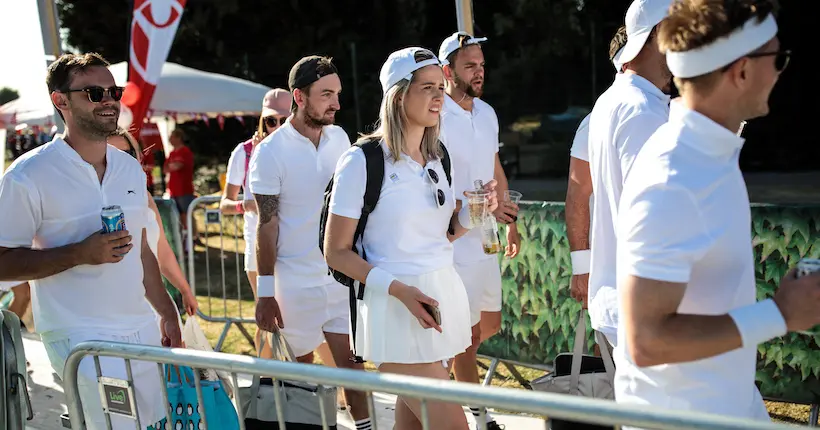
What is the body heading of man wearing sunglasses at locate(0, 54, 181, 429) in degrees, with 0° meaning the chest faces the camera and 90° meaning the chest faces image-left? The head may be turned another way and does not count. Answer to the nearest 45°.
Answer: approximately 315°

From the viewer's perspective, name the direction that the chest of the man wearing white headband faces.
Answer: to the viewer's right

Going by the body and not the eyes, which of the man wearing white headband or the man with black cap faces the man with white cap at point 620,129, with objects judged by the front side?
the man with black cap

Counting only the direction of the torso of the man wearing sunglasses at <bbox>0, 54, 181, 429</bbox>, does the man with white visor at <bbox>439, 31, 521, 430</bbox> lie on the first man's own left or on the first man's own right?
on the first man's own left

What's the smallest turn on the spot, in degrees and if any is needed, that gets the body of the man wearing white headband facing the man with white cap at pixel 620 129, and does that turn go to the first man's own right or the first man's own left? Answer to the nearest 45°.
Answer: approximately 90° to the first man's own left

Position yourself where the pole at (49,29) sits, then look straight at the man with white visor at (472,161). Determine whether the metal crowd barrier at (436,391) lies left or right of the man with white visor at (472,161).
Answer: right

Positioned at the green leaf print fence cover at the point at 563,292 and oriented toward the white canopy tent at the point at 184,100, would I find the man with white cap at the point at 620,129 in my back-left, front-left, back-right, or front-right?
back-left
